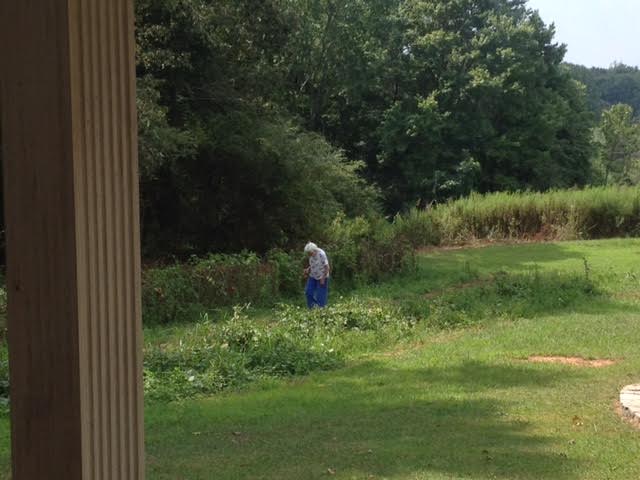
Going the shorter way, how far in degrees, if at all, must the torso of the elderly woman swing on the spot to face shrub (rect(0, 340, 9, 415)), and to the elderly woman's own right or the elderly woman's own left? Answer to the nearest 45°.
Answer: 0° — they already face it

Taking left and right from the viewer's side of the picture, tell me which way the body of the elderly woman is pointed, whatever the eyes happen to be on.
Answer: facing the viewer and to the left of the viewer

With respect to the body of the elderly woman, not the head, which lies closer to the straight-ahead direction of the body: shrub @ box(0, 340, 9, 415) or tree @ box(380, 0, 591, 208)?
the shrub

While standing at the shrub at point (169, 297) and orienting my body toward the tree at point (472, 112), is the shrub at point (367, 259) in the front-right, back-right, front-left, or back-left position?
front-right

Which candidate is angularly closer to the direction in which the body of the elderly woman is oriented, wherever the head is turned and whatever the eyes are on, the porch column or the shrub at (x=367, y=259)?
the porch column

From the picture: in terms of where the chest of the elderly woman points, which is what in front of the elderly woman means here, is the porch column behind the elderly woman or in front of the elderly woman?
in front

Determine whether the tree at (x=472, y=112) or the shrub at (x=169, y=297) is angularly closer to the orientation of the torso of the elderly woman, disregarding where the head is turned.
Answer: the shrub

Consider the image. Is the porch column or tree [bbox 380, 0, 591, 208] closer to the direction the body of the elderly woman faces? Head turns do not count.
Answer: the porch column

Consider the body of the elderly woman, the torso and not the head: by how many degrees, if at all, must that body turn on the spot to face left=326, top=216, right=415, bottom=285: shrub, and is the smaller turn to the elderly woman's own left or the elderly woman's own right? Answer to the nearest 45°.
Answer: approximately 135° to the elderly woman's own right

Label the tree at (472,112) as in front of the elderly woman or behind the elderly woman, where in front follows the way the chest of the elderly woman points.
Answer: behind

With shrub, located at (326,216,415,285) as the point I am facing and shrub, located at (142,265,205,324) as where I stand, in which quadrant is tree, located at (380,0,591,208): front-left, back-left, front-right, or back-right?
front-left

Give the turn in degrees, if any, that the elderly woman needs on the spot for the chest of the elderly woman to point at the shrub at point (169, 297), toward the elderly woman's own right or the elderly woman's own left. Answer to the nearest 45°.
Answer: approximately 45° to the elderly woman's own right
